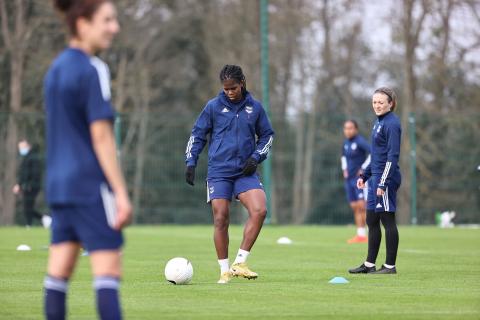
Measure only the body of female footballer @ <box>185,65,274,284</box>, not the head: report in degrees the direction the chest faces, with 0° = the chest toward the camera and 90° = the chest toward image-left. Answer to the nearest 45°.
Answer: approximately 0°

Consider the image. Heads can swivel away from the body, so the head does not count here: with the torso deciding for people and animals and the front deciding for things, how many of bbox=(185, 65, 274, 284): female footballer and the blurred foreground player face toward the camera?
1

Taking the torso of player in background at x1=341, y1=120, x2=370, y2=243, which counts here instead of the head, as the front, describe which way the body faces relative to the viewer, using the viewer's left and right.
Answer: facing the viewer and to the left of the viewer

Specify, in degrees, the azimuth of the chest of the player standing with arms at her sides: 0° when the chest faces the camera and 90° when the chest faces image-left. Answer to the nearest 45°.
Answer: approximately 45°

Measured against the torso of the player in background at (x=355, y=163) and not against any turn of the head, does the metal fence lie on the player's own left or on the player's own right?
on the player's own right

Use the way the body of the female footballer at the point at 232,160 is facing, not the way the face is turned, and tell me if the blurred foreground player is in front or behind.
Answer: in front

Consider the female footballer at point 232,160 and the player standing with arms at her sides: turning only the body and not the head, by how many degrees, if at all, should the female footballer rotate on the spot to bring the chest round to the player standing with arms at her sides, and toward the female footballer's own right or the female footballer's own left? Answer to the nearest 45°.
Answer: approximately 135° to the female footballer's own left

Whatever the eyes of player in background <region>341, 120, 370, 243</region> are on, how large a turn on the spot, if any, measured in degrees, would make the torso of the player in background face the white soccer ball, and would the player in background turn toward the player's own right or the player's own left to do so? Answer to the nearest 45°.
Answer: approximately 45° to the player's own left

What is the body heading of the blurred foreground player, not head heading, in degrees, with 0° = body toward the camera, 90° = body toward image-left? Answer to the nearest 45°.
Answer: approximately 225°

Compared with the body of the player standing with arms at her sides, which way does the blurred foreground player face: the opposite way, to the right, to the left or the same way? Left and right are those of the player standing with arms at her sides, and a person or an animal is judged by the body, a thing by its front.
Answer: the opposite way

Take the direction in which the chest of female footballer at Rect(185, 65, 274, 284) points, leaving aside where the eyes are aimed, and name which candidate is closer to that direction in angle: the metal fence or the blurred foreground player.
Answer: the blurred foreground player

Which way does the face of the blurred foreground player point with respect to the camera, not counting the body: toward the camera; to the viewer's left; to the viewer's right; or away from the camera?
to the viewer's right
